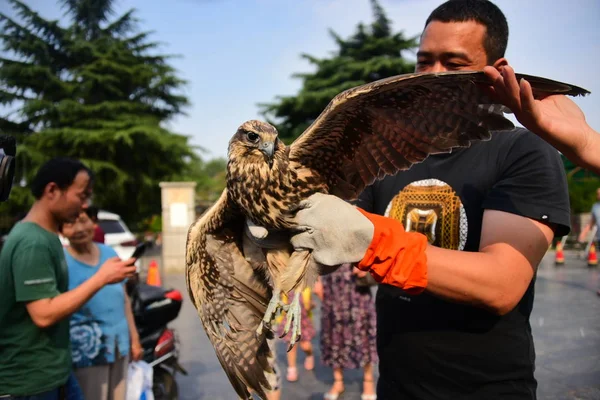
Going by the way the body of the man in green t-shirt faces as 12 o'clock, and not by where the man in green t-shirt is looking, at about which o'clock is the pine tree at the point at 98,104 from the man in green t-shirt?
The pine tree is roughly at 9 o'clock from the man in green t-shirt.

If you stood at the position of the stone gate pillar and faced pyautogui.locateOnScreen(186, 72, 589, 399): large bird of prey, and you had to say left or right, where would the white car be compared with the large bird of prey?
right

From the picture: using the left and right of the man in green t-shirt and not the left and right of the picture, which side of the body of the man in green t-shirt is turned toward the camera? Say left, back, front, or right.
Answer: right

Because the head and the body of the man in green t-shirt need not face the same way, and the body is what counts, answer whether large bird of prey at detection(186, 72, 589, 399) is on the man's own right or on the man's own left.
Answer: on the man's own right

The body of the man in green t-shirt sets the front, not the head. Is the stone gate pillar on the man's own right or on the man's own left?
on the man's own left

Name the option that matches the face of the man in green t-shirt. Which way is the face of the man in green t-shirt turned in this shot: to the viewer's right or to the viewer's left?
to the viewer's right

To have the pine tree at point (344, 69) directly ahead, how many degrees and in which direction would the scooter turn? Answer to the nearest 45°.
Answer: approximately 90° to its right

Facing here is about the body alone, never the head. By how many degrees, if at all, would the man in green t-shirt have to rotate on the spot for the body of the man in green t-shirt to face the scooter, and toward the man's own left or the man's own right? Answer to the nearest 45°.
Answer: approximately 45° to the man's own left

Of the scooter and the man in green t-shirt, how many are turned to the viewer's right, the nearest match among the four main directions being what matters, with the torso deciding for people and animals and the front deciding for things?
1

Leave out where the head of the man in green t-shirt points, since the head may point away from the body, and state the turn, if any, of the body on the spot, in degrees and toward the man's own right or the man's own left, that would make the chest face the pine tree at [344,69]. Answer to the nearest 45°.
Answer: approximately 45° to the man's own left
